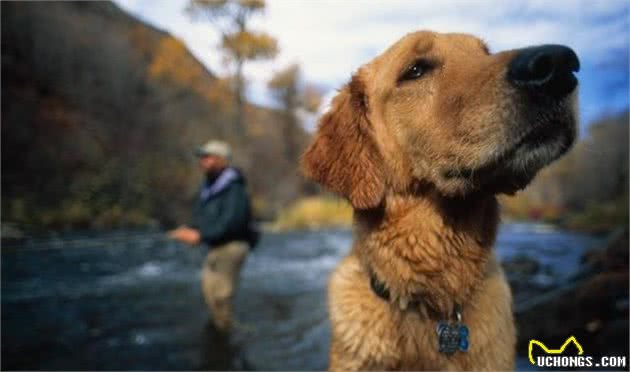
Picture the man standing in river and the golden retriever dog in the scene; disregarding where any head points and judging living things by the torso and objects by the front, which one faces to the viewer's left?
the man standing in river

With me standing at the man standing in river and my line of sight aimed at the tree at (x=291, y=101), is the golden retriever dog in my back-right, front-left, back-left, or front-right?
back-right

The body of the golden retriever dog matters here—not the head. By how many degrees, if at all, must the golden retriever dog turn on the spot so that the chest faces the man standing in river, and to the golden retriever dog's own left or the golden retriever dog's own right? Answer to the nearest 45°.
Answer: approximately 180°

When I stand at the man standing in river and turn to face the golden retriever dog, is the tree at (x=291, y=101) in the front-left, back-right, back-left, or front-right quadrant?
back-left

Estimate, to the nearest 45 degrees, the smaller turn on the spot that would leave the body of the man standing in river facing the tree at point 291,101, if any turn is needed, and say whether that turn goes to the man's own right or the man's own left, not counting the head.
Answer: approximately 90° to the man's own right

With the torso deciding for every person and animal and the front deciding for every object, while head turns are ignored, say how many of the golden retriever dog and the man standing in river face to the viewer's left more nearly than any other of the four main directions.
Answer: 1

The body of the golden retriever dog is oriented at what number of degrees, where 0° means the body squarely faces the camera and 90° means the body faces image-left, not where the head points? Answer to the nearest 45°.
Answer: approximately 315°

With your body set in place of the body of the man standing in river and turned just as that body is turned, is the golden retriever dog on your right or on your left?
on your left

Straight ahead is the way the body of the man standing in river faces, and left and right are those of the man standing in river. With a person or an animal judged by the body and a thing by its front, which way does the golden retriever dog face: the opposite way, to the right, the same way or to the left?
to the left

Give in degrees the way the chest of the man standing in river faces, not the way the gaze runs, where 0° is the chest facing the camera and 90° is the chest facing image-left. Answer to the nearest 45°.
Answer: approximately 90°
